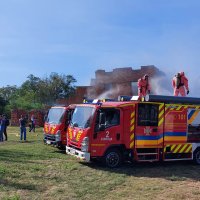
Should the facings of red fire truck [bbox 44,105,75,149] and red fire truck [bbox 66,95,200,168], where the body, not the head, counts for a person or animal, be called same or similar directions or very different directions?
same or similar directions

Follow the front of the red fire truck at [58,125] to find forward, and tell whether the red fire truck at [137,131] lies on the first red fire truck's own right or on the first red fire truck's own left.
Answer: on the first red fire truck's own left

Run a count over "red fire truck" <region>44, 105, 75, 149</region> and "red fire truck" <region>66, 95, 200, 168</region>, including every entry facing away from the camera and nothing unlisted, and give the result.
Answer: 0

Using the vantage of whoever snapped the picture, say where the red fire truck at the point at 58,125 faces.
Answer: facing the viewer and to the left of the viewer

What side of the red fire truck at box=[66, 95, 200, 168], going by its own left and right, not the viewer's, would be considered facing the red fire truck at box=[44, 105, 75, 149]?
right
